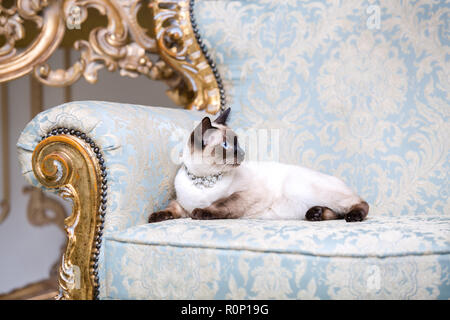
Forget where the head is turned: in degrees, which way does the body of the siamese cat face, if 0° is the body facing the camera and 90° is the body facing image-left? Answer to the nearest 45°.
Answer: approximately 90°

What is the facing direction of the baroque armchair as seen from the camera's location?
facing the viewer
